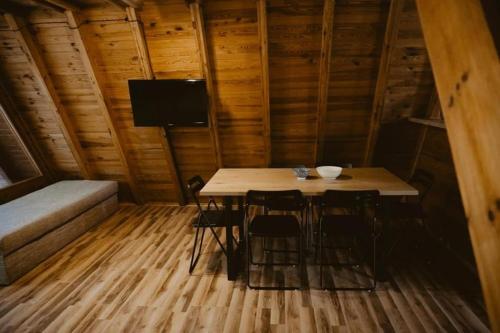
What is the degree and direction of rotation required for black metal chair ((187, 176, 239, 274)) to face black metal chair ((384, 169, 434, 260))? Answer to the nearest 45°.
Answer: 0° — it already faces it

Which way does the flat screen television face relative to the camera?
toward the camera

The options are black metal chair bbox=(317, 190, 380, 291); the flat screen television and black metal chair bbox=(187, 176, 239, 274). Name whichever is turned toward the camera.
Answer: the flat screen television

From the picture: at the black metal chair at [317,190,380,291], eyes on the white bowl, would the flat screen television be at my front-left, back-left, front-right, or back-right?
front-left

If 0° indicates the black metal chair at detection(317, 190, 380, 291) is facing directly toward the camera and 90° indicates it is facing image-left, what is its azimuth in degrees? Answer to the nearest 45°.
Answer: approximately 180°

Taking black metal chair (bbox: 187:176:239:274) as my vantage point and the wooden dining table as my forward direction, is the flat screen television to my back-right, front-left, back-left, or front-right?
back-left

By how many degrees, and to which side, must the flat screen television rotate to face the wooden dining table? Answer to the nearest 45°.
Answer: approximately 45° to its left

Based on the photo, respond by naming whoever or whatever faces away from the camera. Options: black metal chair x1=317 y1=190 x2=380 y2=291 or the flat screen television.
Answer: the black metal chair

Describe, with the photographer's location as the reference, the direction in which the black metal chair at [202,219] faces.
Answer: facing to the right of the viewer

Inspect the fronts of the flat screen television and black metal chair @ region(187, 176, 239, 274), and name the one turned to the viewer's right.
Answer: the black metal chair
